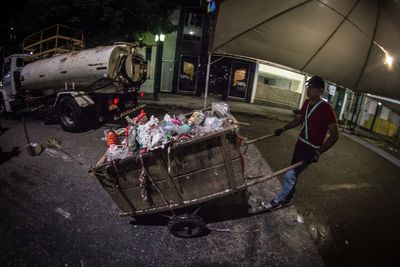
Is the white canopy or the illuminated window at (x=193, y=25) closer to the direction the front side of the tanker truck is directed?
the illuminated window

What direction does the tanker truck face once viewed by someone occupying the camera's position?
facing away from the viewer and to the left of the viewer

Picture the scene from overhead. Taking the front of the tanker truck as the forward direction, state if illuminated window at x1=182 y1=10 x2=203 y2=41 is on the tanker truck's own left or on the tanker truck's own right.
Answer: on the tanker truck's own right

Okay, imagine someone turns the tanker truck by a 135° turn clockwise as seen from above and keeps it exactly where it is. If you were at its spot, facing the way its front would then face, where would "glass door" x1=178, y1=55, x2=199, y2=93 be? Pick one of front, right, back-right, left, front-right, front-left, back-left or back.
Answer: front-left

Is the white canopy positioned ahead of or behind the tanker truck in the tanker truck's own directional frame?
behind
